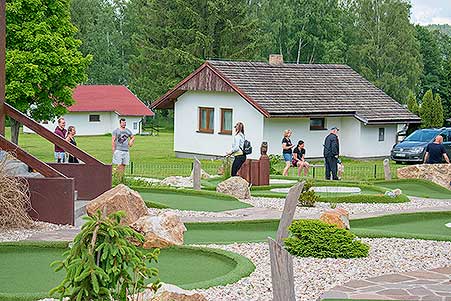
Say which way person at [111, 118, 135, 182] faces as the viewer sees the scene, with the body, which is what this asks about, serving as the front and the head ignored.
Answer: toward the camera

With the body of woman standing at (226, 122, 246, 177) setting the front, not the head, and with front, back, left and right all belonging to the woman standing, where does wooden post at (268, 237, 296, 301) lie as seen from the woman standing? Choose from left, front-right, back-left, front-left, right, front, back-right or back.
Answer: left

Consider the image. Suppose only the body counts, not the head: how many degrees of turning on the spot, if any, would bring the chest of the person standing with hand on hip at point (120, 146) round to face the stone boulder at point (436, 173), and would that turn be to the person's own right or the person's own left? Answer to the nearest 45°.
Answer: approximately 90° to the person's own left

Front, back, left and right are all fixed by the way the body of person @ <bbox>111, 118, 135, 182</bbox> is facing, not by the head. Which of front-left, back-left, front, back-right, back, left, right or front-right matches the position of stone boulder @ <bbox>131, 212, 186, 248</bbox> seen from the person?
front

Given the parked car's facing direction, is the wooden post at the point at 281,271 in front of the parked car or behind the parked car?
in front

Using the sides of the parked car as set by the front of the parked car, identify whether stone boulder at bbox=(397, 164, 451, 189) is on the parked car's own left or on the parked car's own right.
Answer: on the parked car's own left

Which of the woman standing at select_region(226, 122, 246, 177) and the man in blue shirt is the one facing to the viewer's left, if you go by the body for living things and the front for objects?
the woman standing

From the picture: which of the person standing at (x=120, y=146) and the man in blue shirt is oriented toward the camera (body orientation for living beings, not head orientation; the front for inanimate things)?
the person standing

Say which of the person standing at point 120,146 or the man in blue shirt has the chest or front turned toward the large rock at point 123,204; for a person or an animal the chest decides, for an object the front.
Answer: the person standing

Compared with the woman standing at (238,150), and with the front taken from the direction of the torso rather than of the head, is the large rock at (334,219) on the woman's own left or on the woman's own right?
on the woman's own left

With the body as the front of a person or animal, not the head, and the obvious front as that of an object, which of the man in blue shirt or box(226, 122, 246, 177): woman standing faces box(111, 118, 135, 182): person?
the woman standing

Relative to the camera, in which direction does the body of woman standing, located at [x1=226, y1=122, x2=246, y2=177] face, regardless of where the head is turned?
to the viewer's left

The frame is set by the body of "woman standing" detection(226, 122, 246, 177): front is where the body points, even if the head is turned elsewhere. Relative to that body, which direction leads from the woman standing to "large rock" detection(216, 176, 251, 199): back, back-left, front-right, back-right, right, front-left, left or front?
left
